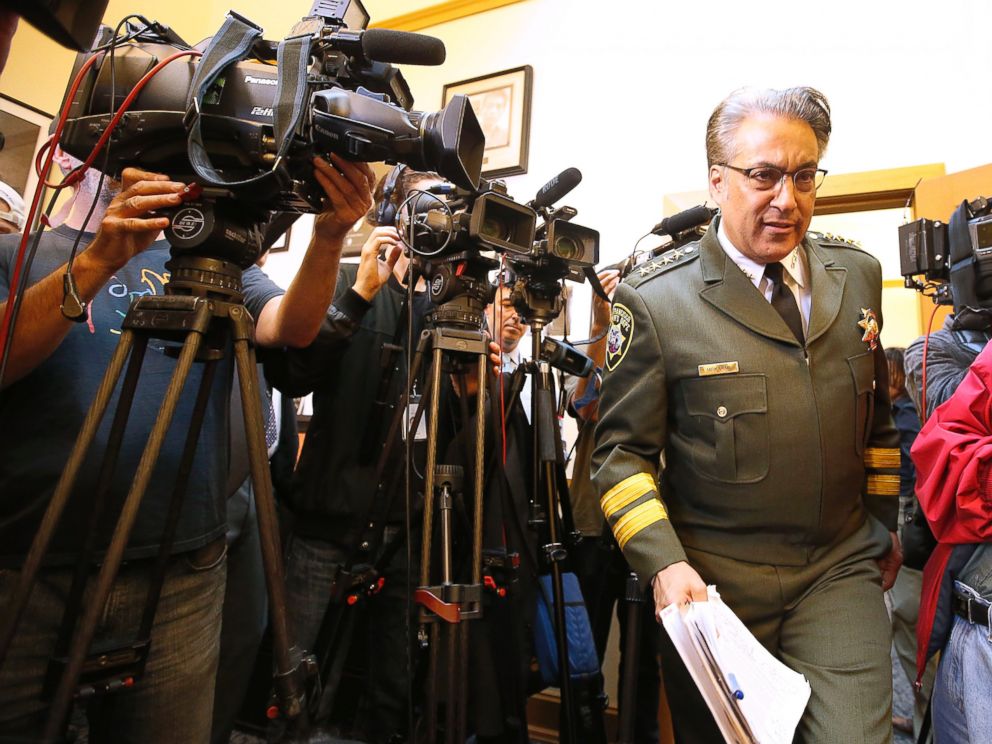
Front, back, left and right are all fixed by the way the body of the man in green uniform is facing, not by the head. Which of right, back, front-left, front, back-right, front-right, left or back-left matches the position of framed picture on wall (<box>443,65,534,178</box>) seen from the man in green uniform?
back

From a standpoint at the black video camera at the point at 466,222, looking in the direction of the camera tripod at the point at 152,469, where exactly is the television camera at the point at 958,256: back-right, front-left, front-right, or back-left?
back-left

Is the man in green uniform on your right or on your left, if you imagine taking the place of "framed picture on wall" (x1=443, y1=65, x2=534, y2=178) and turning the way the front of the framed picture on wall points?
on your left

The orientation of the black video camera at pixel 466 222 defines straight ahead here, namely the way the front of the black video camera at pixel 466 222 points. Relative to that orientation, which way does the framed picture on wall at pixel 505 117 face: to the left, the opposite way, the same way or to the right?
to the right

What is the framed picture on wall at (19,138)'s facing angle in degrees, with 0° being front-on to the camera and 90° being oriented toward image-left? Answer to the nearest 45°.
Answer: approximately 315°

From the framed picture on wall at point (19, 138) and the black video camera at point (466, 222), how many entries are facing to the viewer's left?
0

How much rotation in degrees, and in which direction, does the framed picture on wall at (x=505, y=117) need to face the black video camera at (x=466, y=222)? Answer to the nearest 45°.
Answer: approximately 45° to its left

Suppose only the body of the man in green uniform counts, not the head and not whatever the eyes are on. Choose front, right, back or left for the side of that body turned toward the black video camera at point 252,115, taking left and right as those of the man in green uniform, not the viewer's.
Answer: right
